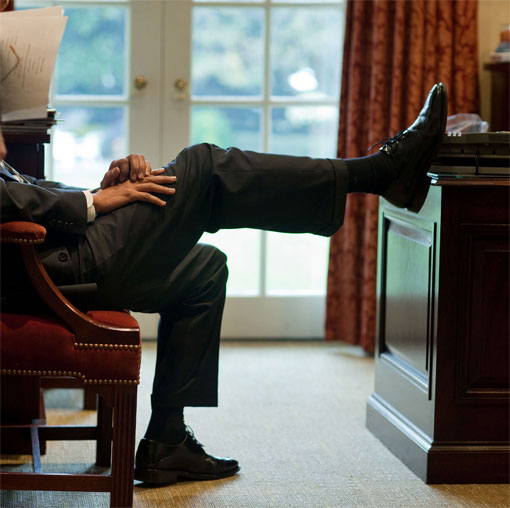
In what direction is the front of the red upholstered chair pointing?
to the viewer's right

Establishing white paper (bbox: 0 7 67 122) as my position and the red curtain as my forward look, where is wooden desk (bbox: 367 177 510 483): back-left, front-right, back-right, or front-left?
front-right

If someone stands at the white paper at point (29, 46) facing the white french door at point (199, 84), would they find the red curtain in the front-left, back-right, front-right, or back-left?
front-right

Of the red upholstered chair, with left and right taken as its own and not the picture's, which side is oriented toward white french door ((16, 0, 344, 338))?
left

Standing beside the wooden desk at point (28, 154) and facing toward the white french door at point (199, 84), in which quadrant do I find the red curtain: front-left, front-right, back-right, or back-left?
front-right

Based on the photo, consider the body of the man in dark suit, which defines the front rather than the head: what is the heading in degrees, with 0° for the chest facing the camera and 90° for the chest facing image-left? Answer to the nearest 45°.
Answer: approximately 270°

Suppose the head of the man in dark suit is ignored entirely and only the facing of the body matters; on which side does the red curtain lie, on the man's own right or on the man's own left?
on the man's own left

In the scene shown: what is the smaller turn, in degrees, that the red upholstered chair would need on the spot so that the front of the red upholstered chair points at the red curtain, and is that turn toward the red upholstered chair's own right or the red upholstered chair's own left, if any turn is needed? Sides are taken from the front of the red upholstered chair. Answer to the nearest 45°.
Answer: approximately 45° to the red upholstered chair's own left
